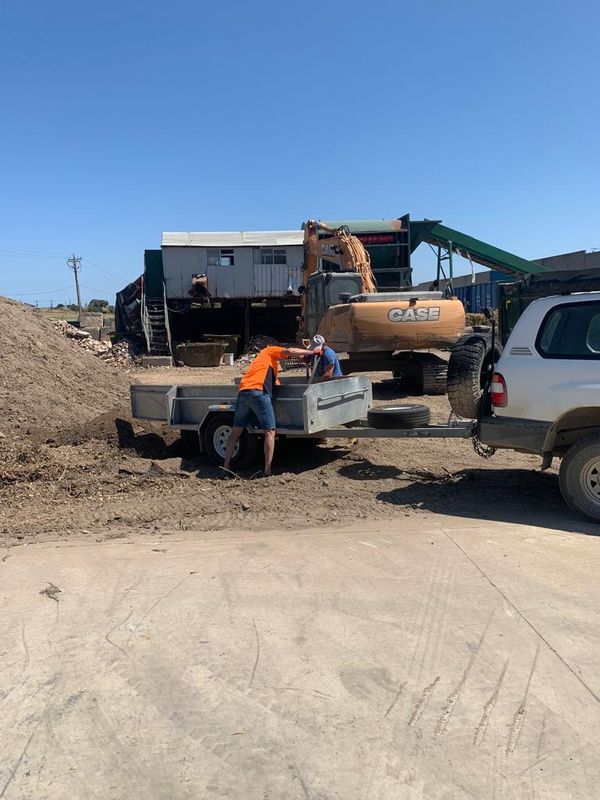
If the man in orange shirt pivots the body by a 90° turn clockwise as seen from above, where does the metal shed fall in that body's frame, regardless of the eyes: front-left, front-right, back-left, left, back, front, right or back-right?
back-left

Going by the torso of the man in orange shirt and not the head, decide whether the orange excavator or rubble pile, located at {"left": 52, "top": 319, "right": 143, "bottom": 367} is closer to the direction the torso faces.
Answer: the orange excavator

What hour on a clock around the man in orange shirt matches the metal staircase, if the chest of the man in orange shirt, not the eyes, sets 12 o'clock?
The metal staircase is roughly at 10 o'clock from the man in orange shirt.

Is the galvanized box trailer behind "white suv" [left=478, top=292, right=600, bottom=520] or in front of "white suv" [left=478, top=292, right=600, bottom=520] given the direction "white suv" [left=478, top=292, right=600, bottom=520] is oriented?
behind

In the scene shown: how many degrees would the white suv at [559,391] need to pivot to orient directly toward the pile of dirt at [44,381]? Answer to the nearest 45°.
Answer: approximately 180°

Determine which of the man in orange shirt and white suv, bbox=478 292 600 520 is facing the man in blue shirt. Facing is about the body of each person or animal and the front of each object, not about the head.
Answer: the man in orange shirt

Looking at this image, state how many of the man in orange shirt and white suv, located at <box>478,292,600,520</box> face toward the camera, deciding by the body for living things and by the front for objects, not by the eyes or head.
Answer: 0

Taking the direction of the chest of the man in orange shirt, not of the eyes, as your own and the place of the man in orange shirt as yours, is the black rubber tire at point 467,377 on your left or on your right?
on your right

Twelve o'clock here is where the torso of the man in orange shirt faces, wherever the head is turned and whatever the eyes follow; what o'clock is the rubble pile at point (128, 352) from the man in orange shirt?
The rubble pile is roughly at 10 o'clock from the man in orange shirt.

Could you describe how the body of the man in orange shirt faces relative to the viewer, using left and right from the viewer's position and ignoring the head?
facing away from the viewer and to the right of the viewer

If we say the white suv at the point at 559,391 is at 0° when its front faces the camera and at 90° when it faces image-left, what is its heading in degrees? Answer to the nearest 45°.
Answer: approximately 270°

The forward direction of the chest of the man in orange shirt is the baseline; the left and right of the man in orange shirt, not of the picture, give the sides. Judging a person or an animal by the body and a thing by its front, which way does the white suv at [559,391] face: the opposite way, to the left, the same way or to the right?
to the right
